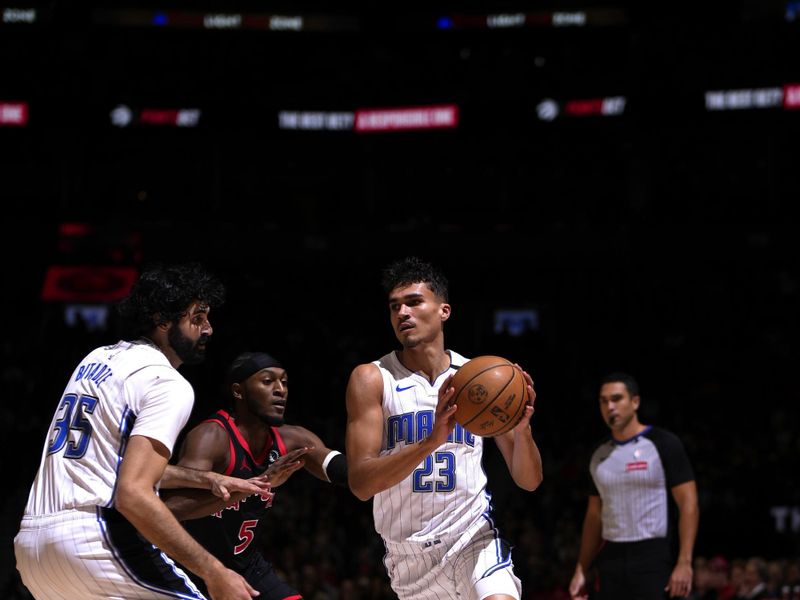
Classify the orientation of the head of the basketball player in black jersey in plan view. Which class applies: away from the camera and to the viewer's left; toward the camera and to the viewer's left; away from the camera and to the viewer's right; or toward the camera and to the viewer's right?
toward the camera and to the viewer's right

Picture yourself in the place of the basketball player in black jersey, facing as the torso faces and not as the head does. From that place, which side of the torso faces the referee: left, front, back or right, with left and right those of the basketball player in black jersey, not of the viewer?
left

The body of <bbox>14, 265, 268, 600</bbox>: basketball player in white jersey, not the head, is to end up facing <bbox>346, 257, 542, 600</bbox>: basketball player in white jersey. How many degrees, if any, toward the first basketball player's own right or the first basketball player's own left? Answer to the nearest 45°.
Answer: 0° — they already face them

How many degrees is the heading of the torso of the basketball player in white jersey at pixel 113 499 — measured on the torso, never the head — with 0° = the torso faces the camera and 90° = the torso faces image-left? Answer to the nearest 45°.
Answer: approximately 225°

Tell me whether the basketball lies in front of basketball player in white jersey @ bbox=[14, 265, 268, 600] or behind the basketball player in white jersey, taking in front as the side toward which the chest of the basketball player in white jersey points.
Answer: in front

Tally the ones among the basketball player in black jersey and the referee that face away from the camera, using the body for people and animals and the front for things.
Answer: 0

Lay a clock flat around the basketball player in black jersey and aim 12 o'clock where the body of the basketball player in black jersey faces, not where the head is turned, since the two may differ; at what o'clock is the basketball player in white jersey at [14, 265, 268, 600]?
The basketball player in white jersey is roughly at 2 o'clock from the basketball player in black jersey.

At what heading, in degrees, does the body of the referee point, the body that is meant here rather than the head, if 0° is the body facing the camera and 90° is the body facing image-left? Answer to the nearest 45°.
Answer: approximately 45°

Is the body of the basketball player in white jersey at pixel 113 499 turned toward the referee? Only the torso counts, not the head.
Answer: yes

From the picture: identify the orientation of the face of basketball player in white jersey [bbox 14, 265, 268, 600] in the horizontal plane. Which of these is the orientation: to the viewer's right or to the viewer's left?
to the viewer's right

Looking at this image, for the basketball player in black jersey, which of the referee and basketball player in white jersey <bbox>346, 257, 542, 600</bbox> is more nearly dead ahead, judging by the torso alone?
the basketball player in white jersey
